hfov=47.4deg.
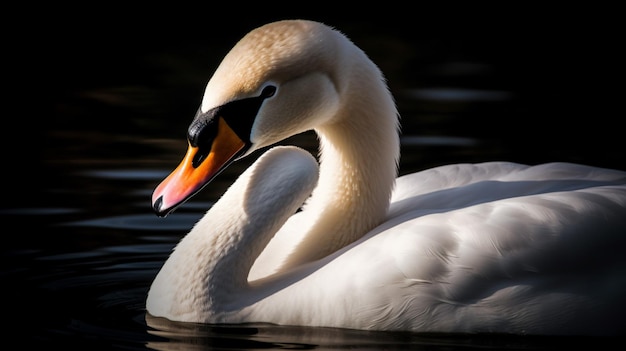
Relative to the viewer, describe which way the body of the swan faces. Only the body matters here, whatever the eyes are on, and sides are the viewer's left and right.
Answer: facing to the left of the viewer
